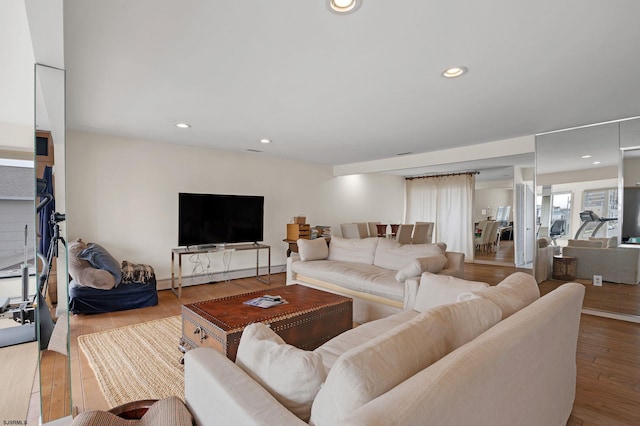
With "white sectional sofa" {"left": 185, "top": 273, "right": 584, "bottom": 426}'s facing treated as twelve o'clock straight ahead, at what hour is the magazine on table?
The magazine on table is roughly at 12 o'clock from the white sectional sofa.

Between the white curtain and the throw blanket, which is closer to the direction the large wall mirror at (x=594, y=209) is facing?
the throw blanket

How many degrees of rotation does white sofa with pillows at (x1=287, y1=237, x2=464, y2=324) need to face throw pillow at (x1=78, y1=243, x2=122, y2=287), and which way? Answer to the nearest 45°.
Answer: approximately 45° to its right

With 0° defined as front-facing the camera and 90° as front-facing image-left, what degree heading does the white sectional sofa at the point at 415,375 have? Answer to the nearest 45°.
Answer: approximately 135°

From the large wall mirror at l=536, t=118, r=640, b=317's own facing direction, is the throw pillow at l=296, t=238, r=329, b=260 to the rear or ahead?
ahead

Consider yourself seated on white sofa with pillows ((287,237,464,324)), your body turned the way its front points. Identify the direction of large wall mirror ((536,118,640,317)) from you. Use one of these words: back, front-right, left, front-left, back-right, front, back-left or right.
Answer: back-left

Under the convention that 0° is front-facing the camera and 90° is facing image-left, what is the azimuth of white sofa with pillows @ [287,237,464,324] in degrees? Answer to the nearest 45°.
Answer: approximately 45°

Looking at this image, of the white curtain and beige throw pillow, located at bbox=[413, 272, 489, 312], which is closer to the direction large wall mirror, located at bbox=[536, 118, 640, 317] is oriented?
the beige throw pillow

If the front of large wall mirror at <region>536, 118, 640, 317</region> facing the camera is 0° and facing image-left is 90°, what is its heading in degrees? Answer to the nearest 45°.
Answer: approximately 45°

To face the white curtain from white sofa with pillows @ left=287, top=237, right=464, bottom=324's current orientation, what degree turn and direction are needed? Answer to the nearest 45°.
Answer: approximately 180°

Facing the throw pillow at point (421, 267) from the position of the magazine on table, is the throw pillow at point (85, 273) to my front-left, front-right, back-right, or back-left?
back-left

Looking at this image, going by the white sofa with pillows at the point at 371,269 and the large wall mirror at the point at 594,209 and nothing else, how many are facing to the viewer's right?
0

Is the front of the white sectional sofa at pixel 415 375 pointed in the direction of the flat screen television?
yes

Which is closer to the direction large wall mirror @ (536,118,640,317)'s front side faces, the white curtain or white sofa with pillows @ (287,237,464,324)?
the white sofa with pillows
